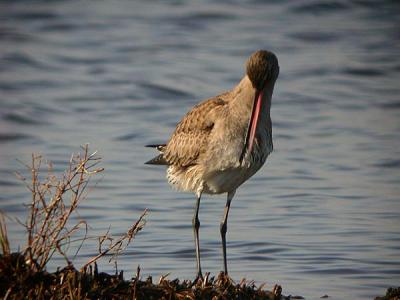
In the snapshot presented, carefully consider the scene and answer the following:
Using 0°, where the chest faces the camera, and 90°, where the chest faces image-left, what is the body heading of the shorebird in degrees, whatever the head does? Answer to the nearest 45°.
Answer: approximately 315°
